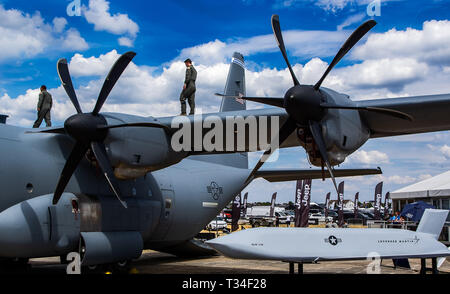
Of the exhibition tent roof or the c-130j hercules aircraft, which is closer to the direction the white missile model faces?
the c-130j hercules aircraft

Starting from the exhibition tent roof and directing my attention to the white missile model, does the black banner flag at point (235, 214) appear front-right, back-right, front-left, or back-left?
front-right

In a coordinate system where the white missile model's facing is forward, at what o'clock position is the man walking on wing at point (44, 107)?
The man walking on wing is roughly at 12 o'clock from the white missile model.

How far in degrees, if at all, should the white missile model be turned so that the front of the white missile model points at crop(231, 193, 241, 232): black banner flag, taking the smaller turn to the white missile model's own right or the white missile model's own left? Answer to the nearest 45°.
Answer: approximately 90° to the white missile model's own right

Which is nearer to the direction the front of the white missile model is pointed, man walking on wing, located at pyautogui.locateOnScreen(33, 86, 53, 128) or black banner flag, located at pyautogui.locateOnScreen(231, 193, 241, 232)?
the man walking on wing

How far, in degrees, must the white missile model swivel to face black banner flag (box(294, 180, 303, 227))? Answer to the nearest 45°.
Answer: approximately 90° to its right

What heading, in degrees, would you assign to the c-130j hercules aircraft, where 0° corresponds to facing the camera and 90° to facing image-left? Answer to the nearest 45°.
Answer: approximately 45°

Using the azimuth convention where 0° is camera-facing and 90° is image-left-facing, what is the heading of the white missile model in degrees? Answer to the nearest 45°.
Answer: approximately 90°

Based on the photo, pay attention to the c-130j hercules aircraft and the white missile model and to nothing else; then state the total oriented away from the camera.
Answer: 0

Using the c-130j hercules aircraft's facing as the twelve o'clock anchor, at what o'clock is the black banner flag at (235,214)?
The black banner flag is roughly at 5 o'clock from the c-130j hercules aircraft.

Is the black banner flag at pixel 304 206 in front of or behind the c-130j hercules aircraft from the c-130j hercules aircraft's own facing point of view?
behind

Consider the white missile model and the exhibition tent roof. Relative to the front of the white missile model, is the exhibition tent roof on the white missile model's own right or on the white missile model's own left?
on the white missile model's own right
